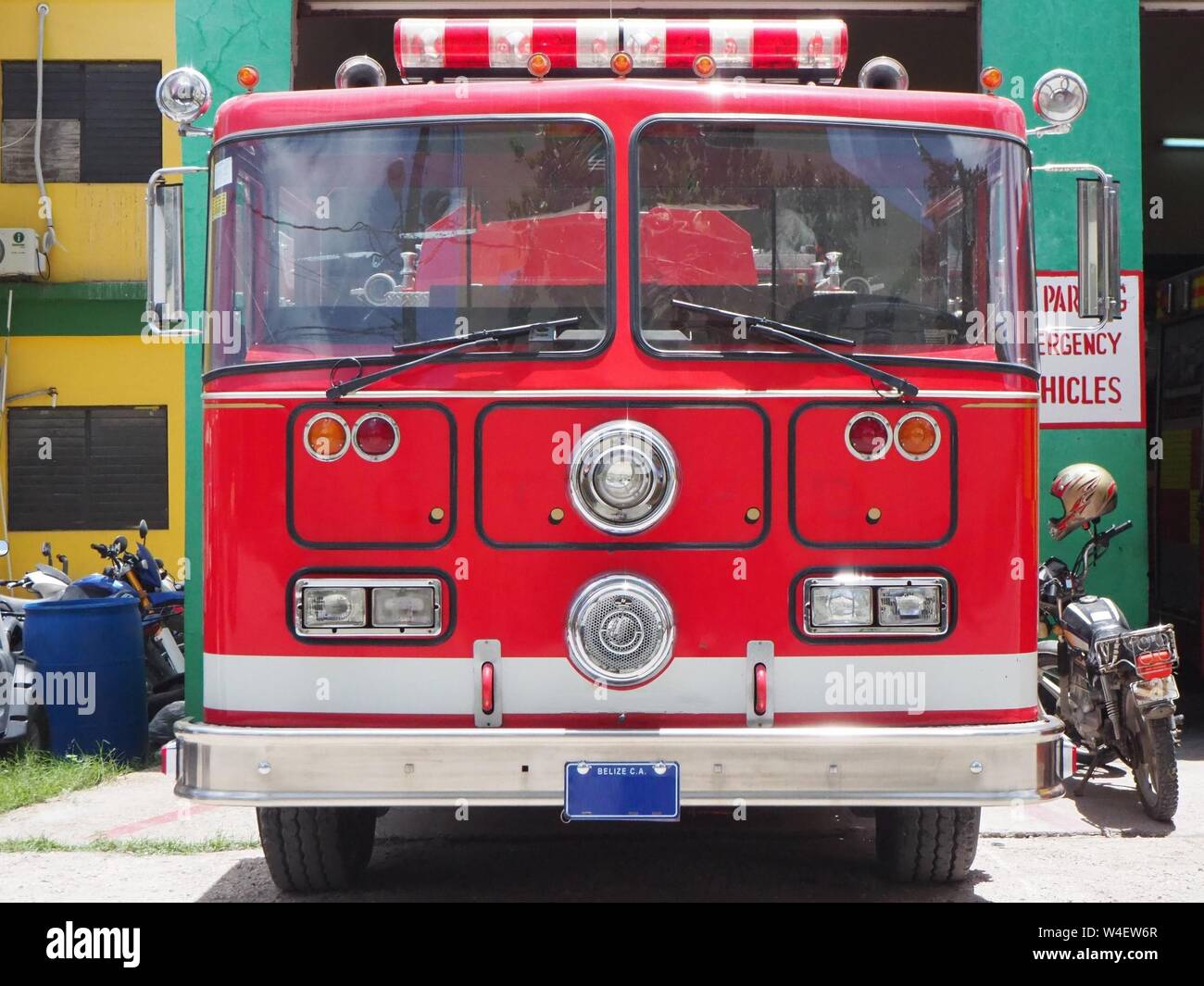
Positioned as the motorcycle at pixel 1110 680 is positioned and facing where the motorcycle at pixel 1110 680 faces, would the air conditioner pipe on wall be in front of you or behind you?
in front

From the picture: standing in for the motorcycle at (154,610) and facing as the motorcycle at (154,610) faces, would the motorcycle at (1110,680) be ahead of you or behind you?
ahead

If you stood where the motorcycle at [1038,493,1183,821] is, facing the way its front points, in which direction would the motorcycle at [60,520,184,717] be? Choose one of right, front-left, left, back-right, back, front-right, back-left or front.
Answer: front-left

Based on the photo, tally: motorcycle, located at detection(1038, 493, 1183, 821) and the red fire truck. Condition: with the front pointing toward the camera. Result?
1

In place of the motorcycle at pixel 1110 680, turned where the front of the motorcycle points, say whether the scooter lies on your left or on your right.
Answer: on your left

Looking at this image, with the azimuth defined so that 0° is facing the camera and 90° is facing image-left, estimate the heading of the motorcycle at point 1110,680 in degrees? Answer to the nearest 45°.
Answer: approximately 135°
